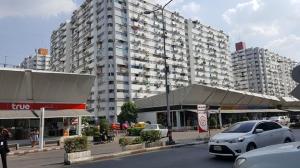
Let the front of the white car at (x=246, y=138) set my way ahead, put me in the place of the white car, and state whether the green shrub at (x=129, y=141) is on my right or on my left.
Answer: on my right

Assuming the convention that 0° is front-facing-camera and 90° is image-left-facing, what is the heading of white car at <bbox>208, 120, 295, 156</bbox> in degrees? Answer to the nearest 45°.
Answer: approximately 45°

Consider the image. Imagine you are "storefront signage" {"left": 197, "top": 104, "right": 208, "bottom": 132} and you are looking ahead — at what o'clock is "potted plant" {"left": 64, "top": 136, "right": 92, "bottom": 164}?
The potted plant is roughly at 1 o'clock from the storefront signage.

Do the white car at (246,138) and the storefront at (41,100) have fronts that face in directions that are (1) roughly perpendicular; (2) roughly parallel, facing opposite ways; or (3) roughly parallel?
roughly perpendicular

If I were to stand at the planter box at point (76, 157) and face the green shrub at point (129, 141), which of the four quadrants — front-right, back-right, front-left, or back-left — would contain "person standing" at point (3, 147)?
back-left

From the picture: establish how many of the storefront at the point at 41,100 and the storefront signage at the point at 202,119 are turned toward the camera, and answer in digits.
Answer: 2

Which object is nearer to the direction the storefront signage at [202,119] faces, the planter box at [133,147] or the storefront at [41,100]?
the planter box

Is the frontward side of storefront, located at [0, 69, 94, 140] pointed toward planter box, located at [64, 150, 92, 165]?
yes

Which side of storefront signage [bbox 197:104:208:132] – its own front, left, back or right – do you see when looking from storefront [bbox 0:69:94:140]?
right
